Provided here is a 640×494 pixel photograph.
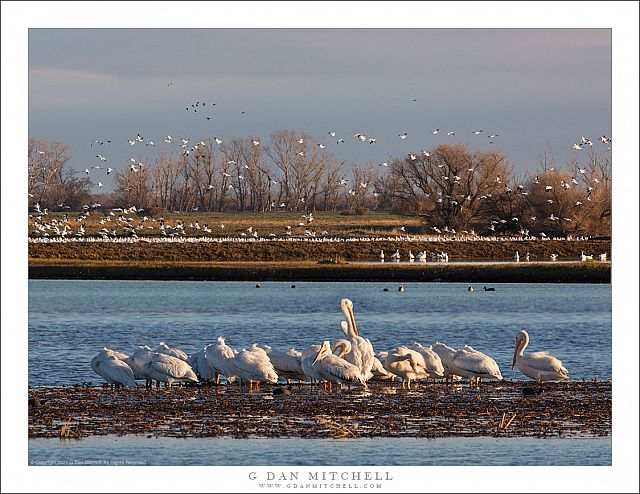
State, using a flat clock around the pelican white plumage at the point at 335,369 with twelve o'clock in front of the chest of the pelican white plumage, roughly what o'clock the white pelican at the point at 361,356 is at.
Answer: The white pelican is roughly at 4 o'clock from the pelican white plumage.

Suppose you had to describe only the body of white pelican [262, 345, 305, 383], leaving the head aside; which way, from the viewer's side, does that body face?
to the viewer's left

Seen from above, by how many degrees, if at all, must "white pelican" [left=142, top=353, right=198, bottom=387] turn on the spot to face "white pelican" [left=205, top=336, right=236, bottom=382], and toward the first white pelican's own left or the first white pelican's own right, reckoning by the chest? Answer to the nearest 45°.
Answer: approximately 180°

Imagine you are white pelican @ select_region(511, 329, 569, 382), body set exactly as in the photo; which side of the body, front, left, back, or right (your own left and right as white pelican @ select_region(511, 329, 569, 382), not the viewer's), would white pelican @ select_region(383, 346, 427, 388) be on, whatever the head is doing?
front

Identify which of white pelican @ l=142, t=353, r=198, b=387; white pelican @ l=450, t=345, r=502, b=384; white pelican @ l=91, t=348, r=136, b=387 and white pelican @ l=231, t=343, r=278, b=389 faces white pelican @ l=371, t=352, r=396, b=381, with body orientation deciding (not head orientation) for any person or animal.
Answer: white pelican @ l=450, t=345, r=502, b=384

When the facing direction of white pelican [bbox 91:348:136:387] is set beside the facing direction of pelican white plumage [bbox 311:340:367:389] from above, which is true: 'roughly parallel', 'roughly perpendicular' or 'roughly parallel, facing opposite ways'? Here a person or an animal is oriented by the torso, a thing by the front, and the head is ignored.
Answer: roughly parallel

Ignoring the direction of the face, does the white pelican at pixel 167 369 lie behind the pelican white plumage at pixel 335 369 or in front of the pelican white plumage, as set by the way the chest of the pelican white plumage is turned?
in front

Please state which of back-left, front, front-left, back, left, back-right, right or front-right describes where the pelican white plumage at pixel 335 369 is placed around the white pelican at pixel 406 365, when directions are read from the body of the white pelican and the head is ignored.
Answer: front-left

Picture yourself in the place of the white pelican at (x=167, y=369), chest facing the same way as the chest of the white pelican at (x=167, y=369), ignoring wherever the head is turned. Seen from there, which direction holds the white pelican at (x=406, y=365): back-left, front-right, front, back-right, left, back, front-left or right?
back

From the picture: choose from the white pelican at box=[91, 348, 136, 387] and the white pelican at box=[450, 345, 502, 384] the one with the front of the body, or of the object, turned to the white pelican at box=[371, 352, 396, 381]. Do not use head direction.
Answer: the white pelican at box=[450, 345, 502, 384]

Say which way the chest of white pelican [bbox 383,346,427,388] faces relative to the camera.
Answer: to the viewer's left

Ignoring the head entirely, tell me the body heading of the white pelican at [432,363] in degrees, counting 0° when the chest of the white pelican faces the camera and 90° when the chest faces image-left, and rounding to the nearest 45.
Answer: approximately 90°

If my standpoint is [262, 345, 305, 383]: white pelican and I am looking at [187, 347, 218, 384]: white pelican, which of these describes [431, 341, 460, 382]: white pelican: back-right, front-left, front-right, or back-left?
back-right

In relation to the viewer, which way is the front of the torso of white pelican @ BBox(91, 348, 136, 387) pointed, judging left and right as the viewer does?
facing to the left of the viewer

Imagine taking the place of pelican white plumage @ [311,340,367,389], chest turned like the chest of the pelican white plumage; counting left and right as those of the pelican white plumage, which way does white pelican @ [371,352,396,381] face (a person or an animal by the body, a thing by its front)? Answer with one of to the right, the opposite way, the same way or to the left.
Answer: the same way

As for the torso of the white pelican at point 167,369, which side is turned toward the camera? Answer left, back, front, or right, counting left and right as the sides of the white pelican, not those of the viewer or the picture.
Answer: left

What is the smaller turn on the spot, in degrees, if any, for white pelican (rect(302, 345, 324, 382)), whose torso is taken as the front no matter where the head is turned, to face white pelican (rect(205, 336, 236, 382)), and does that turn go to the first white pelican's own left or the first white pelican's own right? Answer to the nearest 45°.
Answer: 0° — it already faces it

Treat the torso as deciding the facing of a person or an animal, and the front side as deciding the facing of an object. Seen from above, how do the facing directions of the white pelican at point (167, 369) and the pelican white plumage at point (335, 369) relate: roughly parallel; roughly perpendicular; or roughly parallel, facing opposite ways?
roughly parallel
